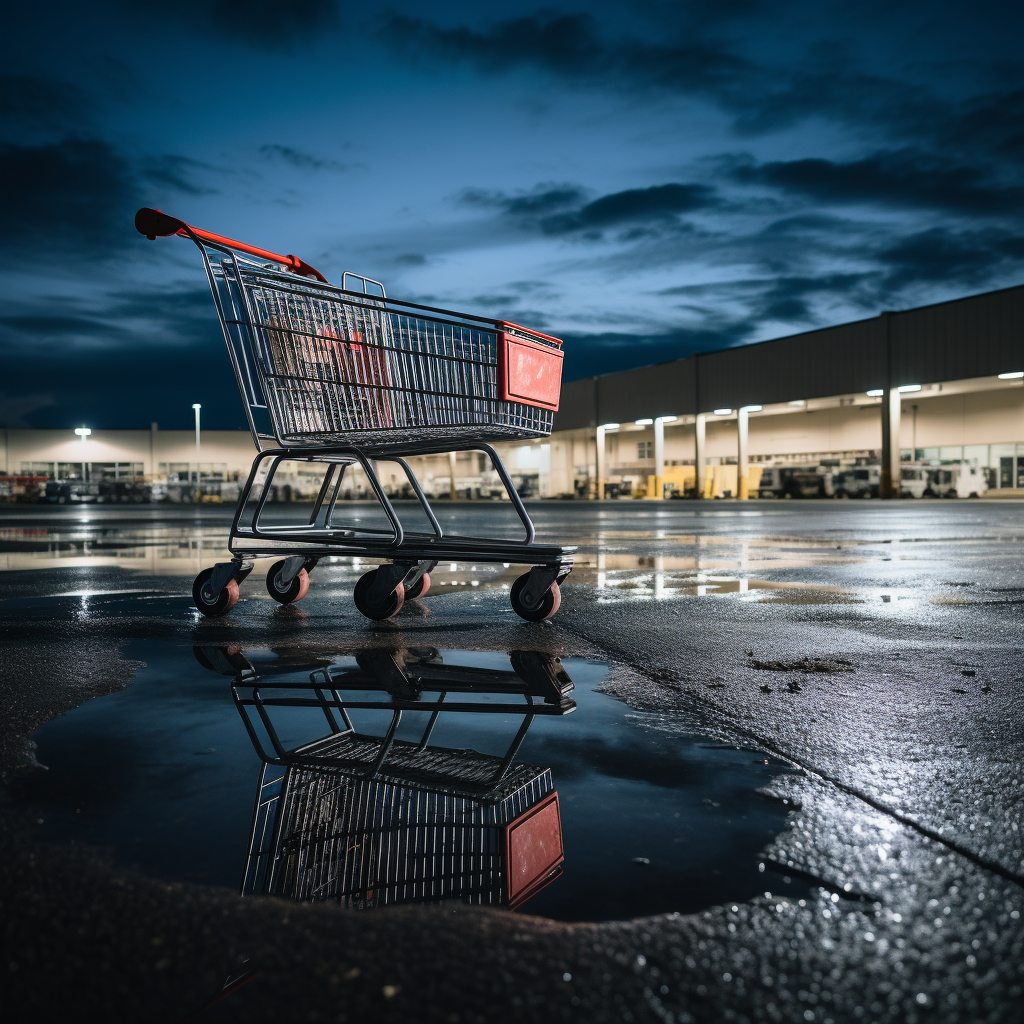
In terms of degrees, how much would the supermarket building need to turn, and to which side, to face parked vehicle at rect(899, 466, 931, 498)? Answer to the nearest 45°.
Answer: approximately 45° to its left

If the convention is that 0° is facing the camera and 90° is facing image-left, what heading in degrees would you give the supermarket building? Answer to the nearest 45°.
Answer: approximately 45°

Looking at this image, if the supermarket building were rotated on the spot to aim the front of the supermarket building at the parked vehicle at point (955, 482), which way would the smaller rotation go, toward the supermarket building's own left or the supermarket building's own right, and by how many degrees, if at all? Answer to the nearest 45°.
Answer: approximately 90° to the supermarket building's own left

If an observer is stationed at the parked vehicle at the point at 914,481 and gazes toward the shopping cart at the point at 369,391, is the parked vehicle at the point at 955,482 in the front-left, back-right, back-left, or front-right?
back-left

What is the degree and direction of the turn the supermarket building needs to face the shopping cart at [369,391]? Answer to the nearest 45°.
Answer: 0° — it already faces it
